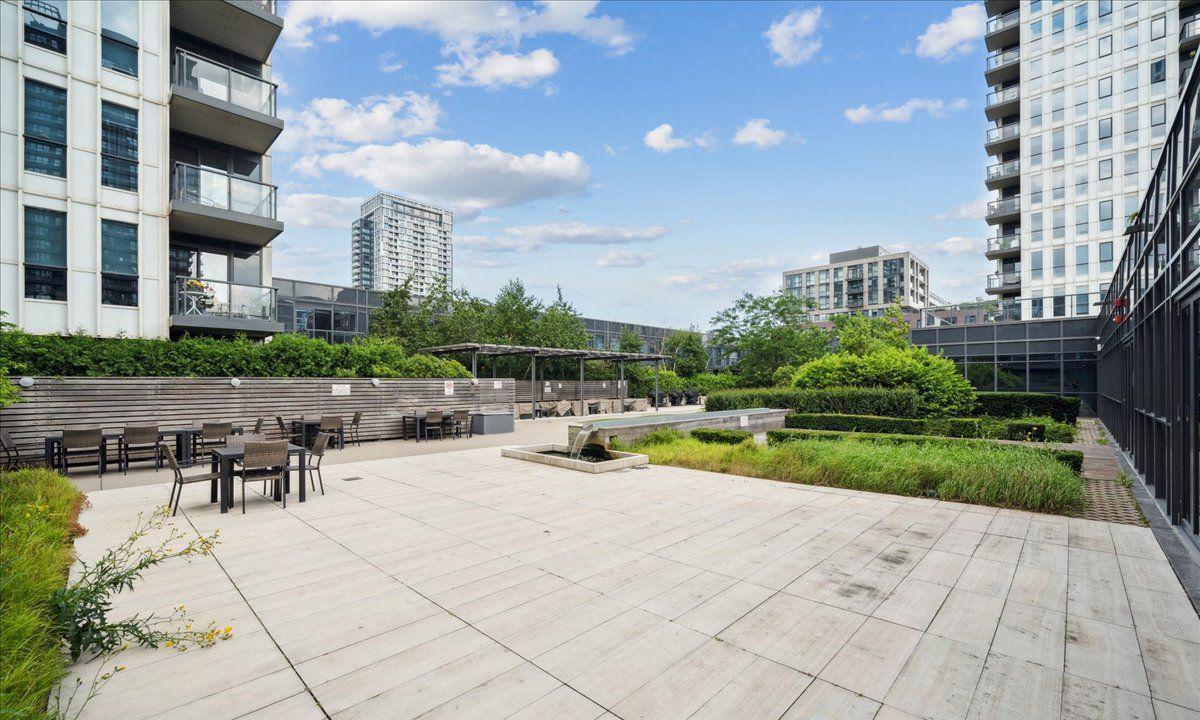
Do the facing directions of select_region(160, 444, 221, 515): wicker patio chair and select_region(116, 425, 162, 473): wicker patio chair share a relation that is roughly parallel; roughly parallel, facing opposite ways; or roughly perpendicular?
roughly perpendicular

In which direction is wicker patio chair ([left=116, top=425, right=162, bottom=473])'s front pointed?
away from the camera

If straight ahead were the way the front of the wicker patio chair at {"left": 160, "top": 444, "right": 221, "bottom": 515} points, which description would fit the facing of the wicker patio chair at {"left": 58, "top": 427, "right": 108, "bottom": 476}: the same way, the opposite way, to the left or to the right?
to the left

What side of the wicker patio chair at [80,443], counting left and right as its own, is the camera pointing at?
back

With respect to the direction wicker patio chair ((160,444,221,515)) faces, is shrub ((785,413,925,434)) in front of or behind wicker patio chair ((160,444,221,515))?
in front

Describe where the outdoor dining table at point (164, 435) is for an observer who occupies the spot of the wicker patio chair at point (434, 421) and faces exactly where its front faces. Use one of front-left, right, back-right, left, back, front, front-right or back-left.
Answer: back-left

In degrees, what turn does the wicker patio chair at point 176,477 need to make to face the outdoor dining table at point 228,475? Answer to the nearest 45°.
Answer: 0° — it already faces it

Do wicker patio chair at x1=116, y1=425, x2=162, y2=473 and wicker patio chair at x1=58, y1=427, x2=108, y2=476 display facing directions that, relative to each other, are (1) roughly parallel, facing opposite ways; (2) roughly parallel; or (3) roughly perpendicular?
roughly parallel

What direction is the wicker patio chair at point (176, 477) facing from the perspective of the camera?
to the viewer's right

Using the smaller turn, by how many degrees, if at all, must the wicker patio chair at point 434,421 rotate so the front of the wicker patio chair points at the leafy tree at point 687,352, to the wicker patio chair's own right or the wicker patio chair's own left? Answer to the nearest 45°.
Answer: approximately 45° to the wicker patio chair's own right

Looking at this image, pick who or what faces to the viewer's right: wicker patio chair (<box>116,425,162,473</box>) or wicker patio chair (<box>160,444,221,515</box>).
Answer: wicker patio chair (<box>160,444,221,515</box>)

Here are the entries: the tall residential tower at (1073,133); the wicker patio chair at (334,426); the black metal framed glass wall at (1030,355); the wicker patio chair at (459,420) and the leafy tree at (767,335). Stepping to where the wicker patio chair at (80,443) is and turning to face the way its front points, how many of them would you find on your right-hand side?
5

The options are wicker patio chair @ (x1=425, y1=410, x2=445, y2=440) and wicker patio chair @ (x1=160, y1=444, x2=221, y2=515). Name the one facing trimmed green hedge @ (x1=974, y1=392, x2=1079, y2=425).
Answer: wicker patio chair @ (x1=160, y1=444, x2=221, y2=515)

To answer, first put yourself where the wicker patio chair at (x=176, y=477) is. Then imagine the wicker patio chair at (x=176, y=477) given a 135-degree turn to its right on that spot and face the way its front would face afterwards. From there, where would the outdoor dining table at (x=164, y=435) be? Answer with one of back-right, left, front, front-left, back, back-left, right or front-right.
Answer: back-right

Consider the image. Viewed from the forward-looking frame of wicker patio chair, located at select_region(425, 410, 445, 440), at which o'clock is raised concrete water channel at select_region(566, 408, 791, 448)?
The raised concrete water channel is roughly at 4 o'clock from the wicker patio chair.

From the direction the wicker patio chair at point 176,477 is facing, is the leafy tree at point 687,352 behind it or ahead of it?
ahead
